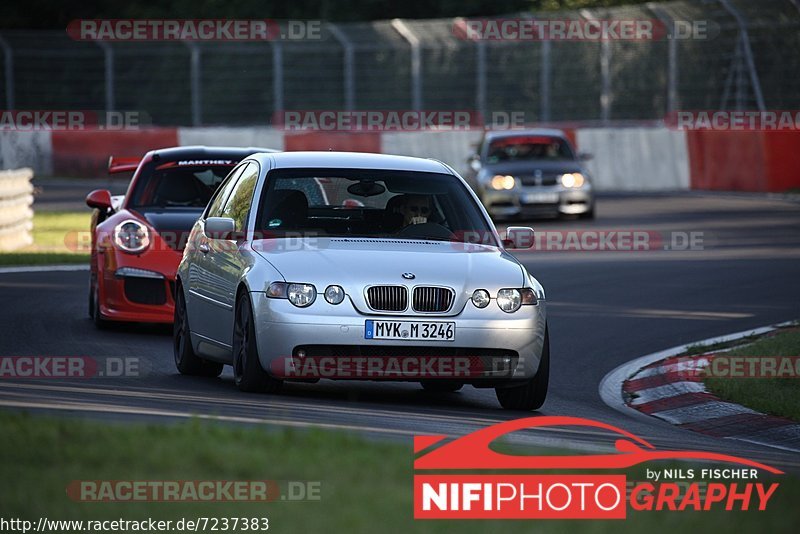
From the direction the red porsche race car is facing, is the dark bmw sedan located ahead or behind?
behind

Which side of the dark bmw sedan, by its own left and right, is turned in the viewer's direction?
front

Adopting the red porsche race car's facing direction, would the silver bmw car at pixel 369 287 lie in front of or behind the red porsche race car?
in front

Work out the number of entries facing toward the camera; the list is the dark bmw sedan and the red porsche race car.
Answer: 2

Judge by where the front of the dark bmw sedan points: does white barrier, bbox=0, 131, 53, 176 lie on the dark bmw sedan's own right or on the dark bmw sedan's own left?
on the dark bmw sedan's own right

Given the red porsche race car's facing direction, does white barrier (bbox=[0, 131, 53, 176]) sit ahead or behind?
behind

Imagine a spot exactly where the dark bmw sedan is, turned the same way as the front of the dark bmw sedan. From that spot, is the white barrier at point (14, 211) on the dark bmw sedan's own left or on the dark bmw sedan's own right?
on the dark bmw sedan's own right

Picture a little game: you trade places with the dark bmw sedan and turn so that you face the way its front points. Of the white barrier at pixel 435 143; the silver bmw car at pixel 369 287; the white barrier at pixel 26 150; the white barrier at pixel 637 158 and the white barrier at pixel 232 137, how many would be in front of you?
1

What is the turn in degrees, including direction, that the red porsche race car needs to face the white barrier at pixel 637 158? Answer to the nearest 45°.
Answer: approximately 135° to its left

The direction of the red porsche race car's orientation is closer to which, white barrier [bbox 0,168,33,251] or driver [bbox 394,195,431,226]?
the driver

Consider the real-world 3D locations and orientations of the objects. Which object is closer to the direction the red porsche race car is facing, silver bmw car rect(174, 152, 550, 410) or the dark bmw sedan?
the silver bmw car

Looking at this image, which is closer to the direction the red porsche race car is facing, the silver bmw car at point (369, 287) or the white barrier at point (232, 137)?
the silver bmw car

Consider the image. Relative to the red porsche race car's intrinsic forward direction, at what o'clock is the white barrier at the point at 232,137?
The white barrier is roughly at 6 o'clock from the red porsche race car.

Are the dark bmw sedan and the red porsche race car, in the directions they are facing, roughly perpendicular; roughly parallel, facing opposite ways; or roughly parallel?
roughly parallel

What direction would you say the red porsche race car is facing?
toward the camera

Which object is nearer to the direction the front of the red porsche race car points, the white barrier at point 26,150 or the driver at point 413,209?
the driver

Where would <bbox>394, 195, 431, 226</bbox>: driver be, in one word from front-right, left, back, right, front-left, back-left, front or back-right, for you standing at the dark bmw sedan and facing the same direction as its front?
front
